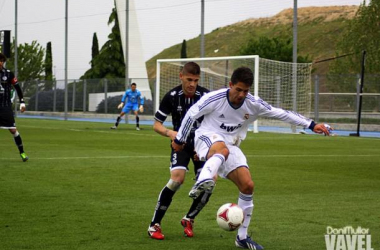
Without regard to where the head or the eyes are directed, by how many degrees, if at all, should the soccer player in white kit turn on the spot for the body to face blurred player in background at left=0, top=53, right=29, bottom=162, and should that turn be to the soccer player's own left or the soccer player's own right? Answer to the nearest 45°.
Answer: approximately 135° to the soccer player's own right

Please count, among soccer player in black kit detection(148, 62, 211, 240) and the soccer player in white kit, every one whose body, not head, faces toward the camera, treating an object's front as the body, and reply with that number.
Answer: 2

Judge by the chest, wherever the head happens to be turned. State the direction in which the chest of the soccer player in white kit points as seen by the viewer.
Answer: toward the camera

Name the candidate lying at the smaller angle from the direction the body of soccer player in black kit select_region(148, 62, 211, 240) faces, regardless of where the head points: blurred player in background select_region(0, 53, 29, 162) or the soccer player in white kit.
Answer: the soccer player in white kit

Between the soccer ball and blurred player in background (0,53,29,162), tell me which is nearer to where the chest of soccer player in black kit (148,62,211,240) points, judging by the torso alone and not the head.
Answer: the soccer ball

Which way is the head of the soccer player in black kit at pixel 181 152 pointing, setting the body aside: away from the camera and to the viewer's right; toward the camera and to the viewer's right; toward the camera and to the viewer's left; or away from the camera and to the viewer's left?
toward the camera and to the viewer's right

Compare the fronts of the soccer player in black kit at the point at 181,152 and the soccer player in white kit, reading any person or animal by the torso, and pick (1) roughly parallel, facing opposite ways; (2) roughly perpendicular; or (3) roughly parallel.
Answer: roughly parallel

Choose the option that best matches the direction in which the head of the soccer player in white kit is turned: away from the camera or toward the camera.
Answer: toward the camera

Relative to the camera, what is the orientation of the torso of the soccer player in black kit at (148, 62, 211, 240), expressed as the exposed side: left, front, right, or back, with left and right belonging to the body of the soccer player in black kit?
front

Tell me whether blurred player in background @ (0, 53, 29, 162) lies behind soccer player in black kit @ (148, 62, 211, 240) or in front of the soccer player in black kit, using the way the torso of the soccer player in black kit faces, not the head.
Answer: behind
